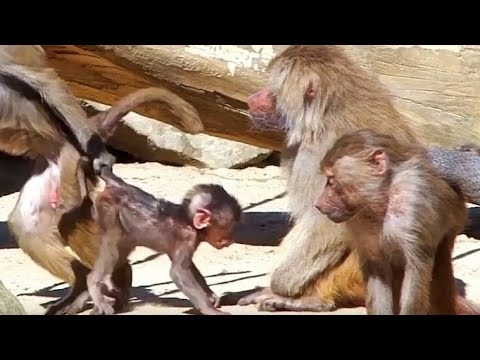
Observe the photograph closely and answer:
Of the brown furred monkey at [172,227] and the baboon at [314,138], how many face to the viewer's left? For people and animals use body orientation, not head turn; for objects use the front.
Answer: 1

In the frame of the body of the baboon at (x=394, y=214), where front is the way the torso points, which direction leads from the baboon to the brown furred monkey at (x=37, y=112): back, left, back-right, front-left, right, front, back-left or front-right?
front-right

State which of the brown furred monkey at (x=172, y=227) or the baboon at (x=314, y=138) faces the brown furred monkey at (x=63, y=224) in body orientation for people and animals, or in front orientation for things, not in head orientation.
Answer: the baboon

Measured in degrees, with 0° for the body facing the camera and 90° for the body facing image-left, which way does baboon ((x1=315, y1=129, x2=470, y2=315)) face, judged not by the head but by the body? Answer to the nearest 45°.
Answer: approximately 45°

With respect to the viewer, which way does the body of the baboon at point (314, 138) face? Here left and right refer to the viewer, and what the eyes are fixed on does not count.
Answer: facing to the left of the viewer

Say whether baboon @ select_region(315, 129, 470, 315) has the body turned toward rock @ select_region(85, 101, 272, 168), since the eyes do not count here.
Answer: no

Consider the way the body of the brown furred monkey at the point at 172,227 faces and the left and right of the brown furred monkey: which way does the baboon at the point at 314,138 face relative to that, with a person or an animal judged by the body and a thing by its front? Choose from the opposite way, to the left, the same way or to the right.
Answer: the opposite way

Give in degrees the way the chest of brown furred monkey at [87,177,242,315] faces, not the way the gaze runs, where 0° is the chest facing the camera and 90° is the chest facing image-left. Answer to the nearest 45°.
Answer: approximately 270°

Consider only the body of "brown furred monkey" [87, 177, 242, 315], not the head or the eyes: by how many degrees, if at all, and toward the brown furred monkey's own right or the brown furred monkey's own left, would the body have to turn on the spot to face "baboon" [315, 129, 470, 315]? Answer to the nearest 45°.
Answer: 0° — it already faces it

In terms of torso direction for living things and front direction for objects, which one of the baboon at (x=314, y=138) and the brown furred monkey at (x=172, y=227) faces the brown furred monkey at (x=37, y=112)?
the baboon

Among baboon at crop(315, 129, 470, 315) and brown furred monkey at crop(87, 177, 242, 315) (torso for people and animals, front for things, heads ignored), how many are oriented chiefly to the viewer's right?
1

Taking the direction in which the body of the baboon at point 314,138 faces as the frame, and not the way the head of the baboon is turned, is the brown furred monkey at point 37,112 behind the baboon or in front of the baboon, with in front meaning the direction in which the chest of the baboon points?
in front

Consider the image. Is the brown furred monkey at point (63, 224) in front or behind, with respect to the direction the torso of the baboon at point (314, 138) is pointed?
in front
